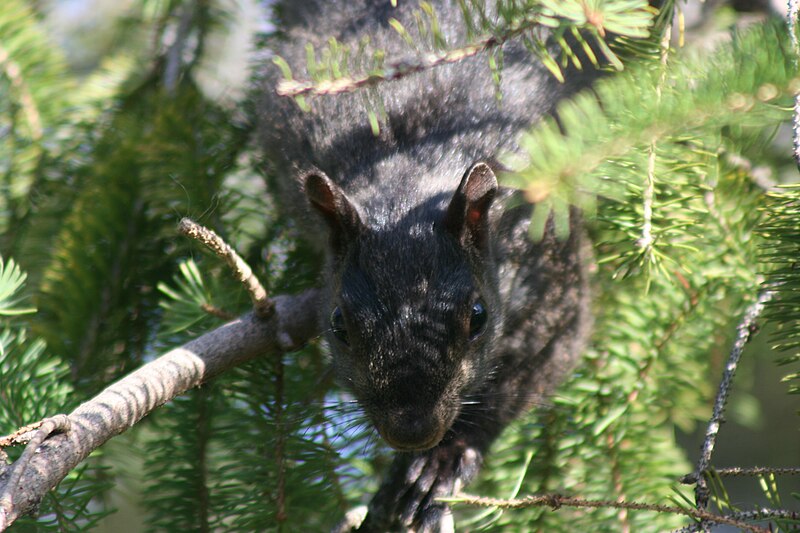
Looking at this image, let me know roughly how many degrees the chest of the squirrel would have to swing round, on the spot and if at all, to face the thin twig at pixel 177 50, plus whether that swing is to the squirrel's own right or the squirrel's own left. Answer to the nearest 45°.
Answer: approximately 135° to the squirrel's own right

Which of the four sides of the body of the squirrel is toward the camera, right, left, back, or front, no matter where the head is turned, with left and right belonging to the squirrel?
front
